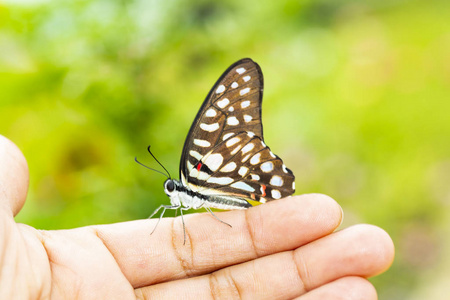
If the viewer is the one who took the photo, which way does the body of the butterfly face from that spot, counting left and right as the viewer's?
facing to the left of the viewer
